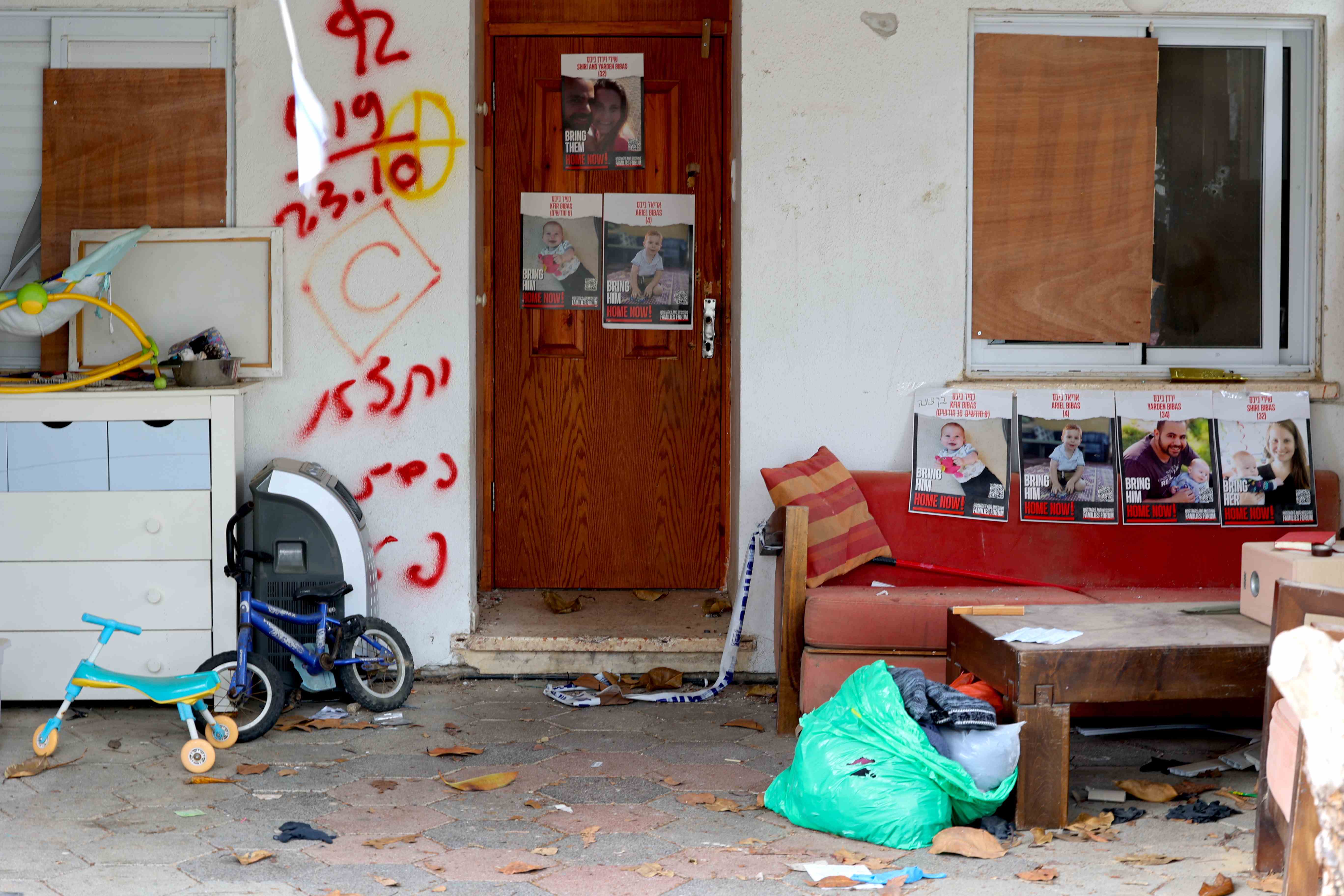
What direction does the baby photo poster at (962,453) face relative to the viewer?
toward the camera

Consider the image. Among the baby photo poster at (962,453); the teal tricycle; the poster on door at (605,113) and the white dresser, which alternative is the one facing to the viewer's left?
the teal tricycle

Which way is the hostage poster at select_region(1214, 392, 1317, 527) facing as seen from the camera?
toward the camera

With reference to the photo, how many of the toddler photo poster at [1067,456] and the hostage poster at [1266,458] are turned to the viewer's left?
0

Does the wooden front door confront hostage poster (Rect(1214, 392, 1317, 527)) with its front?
no

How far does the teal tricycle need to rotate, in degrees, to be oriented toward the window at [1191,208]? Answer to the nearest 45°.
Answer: approximately 180°

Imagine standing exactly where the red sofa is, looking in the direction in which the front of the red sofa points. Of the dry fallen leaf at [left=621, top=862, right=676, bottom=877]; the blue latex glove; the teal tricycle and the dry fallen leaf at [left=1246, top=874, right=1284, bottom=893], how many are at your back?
0

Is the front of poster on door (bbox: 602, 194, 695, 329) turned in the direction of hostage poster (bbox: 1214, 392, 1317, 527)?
no

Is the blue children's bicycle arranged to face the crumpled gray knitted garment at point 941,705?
no

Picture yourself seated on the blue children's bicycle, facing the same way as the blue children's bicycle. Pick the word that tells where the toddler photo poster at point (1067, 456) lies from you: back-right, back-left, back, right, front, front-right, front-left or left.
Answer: back-left

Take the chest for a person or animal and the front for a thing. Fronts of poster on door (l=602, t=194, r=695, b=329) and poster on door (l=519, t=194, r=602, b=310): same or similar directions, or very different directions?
same or similar directions

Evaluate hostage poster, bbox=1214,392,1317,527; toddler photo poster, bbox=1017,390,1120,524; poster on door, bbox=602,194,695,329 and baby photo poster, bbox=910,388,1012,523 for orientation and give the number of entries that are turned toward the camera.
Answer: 4

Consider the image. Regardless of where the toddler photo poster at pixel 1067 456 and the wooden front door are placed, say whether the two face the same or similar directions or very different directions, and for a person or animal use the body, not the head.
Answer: same or similar directions

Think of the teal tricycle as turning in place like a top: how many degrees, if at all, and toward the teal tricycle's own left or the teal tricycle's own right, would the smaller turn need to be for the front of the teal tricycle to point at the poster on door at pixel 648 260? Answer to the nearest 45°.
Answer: approximately 135° to the teal tricycle's own right

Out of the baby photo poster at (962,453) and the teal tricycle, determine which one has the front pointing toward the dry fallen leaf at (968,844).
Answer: the baby photo poster

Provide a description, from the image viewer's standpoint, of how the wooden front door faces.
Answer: facing the viewer
